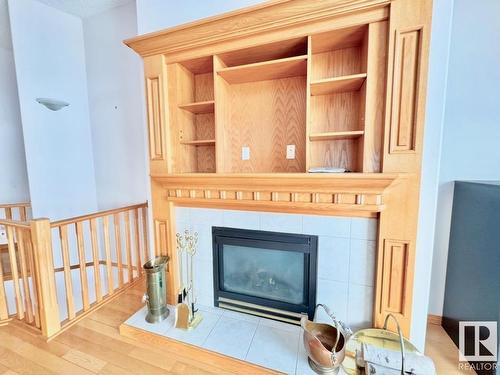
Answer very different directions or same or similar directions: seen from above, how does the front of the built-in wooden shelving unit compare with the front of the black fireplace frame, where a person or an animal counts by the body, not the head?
same or similar directions

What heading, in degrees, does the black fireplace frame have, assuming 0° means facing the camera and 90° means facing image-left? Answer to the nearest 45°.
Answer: approximately 45°

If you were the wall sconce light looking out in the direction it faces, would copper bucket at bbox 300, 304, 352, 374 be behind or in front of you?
in front

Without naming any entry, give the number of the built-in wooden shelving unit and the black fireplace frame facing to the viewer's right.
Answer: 0

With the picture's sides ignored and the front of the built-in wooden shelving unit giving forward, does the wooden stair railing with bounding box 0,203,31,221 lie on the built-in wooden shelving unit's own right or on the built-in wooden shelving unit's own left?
on the built-in wooden shelving unit's own right

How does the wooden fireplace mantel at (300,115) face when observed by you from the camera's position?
facing the viewer and to the left of the viewer

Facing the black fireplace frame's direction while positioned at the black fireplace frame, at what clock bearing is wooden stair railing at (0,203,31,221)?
The wooden stair railing is roughly at 2 o'clock from the black fireplace frame.

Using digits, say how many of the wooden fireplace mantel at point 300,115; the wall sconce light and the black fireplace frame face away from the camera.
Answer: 0
